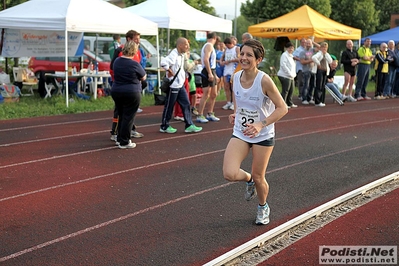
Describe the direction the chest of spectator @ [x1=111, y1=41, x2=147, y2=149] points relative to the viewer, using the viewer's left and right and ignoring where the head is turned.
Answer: facing away from the viewer and to the right of the viewer

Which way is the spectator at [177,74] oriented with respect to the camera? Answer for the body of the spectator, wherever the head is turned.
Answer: to the viewer's right

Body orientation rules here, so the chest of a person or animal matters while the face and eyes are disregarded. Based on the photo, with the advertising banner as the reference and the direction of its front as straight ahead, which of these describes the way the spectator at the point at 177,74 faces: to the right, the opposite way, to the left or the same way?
to the left

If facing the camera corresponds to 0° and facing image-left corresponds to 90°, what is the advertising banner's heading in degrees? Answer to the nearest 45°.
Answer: approximately 0°

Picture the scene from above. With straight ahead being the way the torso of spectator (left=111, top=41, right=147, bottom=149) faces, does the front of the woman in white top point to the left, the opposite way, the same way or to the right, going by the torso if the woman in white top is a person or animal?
the opposite way

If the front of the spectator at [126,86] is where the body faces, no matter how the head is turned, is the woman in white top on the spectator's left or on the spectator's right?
on the spectator's right

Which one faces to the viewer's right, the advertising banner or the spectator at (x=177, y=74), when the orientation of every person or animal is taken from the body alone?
the spectator

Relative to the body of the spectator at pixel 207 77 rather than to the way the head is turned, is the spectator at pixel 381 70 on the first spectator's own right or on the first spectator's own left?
on the first spectator's own left
